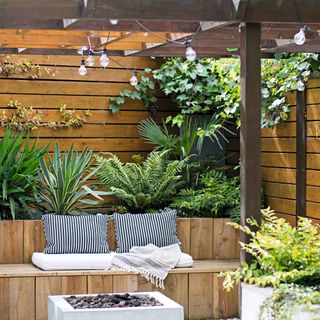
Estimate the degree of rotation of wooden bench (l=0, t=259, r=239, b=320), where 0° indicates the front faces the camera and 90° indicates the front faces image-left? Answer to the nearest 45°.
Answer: approximately 0°

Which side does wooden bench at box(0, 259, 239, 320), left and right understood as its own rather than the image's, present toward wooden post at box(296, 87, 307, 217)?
left

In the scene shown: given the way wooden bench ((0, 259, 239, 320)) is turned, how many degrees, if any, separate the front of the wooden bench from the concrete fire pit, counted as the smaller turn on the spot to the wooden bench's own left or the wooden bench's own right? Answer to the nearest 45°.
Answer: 0° — it already faces it

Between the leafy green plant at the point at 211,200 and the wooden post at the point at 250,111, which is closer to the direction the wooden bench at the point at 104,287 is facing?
the wooden post
